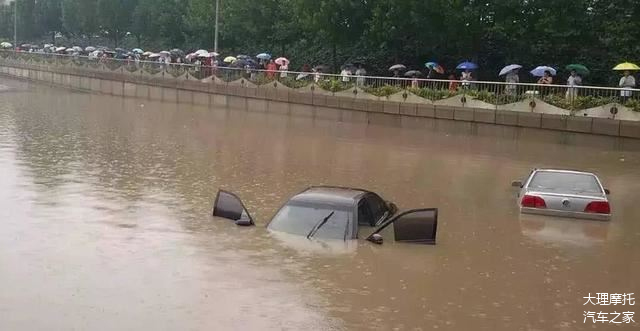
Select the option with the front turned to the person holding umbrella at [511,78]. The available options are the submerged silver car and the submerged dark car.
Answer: the submerged silver car

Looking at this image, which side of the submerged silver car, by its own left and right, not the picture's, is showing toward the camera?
back

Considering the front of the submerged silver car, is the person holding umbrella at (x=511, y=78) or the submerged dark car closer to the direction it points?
the person holding umbrella

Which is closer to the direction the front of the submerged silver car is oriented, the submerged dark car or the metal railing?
the metal railing

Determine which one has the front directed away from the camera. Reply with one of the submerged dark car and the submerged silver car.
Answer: the submerged silver car

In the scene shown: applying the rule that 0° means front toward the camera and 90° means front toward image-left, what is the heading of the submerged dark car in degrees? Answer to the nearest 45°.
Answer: approximately 45°

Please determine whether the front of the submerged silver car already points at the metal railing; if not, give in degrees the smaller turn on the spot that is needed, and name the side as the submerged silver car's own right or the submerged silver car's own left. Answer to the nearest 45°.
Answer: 0° — it already faces it

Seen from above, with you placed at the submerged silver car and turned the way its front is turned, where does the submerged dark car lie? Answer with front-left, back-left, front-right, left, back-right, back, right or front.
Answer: back-left

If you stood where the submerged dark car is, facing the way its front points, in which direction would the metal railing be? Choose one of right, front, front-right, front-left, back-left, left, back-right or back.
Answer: back-right
